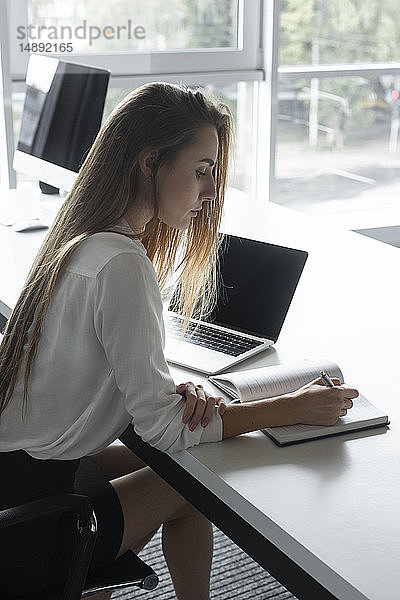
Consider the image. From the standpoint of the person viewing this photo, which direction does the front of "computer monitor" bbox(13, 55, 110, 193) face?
facing the viewer and to the left of the viewer

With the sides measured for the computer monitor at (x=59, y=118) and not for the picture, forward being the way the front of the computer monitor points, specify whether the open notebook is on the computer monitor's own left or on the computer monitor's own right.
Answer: on the computer monitor's own left

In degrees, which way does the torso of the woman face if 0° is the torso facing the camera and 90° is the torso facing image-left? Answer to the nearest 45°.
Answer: approximately 270°

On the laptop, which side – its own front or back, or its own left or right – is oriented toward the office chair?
front

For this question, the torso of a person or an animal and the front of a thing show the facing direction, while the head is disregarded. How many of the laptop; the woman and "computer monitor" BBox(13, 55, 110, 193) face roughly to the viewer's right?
1

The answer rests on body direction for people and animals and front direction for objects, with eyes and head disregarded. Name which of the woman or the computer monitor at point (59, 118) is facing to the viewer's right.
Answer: the woman

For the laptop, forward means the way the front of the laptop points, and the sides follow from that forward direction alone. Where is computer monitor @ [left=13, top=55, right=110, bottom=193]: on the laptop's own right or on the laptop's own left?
on the laptop's own right

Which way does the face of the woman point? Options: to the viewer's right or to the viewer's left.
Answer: to the viewer's right
